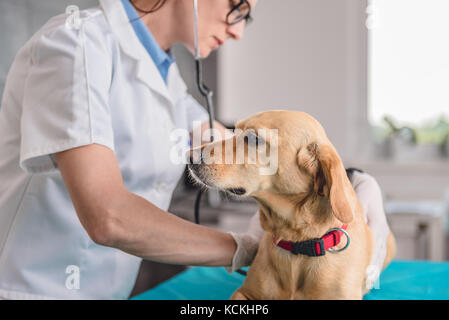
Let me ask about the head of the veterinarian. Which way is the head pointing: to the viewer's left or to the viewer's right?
to the viewer's right

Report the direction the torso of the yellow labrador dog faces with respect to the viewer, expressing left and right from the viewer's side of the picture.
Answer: facing the viewer and to the left of the viewer
